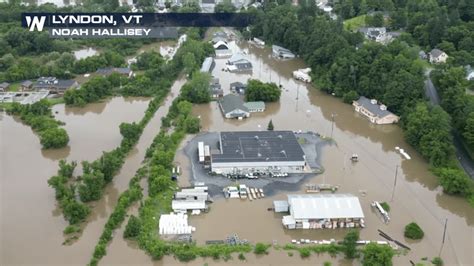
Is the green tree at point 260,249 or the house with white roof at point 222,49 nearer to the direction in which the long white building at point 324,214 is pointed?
the green tree

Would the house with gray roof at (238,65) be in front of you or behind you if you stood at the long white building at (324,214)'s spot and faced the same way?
behind

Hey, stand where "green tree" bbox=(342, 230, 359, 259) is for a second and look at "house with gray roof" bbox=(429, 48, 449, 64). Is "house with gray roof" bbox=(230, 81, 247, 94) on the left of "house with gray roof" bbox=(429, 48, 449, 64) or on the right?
left

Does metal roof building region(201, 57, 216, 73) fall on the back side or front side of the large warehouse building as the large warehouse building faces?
on the back side

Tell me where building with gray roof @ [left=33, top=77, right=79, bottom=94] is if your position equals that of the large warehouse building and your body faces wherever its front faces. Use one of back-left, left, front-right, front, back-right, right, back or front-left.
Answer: back-right

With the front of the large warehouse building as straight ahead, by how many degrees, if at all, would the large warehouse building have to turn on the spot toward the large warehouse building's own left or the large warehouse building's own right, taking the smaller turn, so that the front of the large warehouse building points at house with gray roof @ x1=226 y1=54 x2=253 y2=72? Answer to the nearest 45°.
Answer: approximately 180°

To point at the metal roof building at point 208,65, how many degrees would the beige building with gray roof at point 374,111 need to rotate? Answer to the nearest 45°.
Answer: approximately 90° to its right

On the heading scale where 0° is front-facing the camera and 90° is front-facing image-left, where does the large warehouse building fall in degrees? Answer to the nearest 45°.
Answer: approximately 0°

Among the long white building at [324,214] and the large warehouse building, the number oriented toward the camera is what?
2

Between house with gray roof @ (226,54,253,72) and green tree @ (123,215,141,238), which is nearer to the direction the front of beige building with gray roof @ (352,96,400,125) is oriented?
the green tree

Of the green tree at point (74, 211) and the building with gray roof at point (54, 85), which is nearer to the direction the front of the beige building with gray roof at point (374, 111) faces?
the green tree
